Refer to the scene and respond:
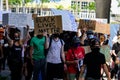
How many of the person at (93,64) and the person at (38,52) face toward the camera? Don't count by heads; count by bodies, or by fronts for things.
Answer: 2

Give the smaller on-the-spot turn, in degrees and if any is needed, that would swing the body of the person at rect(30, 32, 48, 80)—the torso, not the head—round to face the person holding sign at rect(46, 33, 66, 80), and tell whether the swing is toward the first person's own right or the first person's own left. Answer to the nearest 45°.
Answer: approximately 45° to the first person's own left

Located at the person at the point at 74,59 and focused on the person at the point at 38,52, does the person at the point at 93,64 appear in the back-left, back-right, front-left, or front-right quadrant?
back-left

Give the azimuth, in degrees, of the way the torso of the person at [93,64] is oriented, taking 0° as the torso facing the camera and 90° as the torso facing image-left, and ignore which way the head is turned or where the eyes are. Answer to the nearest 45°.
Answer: approximately 0°

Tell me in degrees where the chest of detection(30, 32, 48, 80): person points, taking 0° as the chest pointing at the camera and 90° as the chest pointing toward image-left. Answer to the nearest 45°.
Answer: approximately 0°

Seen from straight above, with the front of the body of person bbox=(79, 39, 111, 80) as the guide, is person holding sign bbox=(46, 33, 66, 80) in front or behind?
behind

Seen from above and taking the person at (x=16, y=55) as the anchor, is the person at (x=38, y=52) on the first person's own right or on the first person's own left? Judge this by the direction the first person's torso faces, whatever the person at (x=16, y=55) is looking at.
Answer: on the first person's own left
